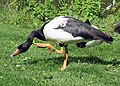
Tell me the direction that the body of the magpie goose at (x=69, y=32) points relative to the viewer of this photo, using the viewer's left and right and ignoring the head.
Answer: facing to the left of the viewer
